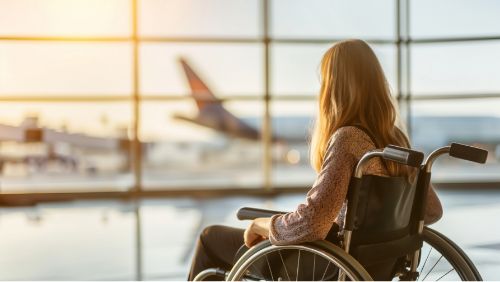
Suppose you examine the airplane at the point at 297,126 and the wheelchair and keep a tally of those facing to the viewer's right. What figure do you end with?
1

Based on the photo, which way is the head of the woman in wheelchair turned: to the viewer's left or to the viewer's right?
to the viewer's left

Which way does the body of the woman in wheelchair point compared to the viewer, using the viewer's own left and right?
facing away from the viewer and to the left of the viewer

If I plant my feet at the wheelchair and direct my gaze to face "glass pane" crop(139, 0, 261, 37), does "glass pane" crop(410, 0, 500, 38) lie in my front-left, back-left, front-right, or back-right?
front-right

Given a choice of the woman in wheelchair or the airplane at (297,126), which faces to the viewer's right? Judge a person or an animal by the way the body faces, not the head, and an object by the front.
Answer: the airplane

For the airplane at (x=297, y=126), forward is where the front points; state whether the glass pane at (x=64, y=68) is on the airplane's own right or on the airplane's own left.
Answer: on the airplane's own right

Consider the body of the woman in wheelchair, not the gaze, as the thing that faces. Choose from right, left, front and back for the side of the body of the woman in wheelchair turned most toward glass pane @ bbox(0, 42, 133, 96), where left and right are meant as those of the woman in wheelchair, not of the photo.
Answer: front

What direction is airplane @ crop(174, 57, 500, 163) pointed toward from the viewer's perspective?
to the viewer's right

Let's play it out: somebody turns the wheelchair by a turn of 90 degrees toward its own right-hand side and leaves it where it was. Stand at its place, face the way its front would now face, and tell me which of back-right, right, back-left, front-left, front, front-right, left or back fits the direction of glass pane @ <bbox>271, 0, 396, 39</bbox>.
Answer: front-left

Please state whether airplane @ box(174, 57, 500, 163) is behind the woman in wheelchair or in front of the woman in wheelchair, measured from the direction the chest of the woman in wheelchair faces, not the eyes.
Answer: in front

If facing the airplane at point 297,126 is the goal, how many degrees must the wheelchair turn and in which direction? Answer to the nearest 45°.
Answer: approximately 45° to its right

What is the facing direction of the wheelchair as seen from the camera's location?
facing away from the viewer and to the left of the viewer
